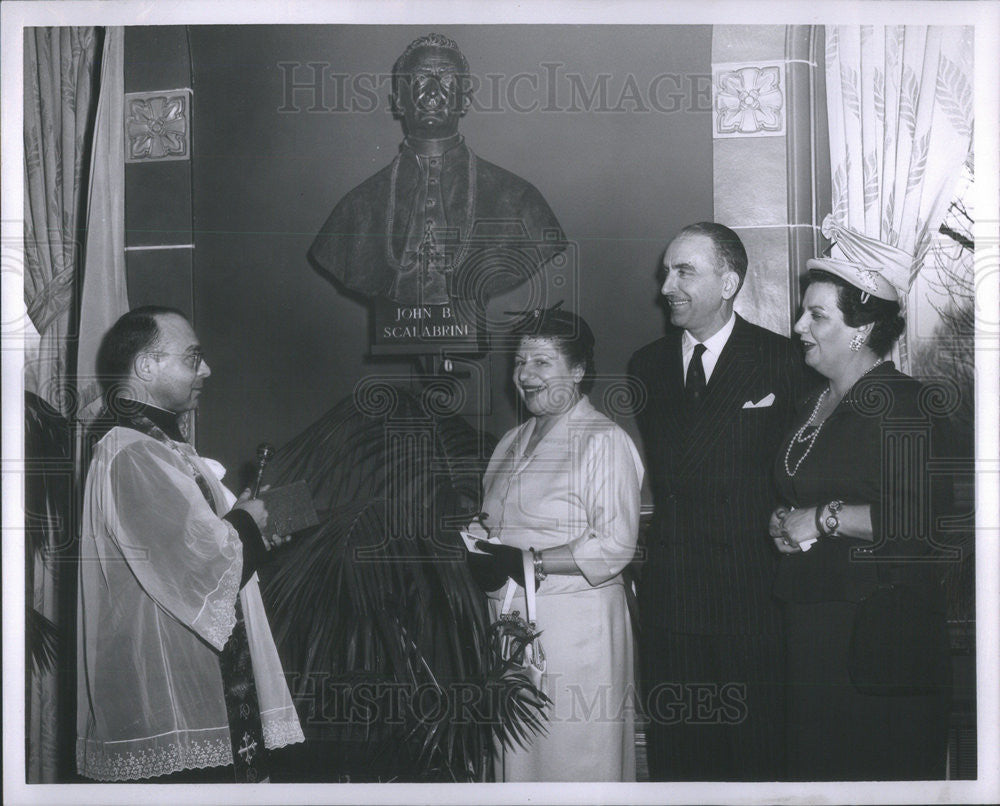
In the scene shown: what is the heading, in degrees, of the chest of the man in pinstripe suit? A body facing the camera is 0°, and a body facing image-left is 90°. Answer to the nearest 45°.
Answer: approximately 45°

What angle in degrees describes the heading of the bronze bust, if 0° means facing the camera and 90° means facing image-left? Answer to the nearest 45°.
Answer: approximately 0°

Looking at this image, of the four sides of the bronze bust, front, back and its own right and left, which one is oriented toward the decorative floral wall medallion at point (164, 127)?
right

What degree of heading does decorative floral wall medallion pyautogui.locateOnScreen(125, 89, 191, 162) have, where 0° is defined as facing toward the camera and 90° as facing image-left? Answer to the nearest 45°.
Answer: approximately 0°

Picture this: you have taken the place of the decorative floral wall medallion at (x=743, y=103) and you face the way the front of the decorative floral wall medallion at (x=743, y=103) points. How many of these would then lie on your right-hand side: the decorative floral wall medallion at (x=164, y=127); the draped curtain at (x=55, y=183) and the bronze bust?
3

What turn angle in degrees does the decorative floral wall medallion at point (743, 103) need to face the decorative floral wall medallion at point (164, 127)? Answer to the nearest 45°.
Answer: approximately 90° to its right

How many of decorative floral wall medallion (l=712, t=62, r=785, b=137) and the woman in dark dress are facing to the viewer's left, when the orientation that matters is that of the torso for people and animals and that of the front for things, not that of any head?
1

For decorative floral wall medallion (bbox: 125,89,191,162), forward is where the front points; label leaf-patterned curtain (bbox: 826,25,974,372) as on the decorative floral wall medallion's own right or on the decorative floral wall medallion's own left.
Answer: on the decorative floral wall medallion's own left

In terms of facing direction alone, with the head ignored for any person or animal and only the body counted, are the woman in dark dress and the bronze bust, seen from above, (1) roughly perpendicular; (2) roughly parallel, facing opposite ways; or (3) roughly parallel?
roughly perpendicular

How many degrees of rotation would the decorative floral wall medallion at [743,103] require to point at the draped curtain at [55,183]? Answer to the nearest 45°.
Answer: approximately 90° to its right
